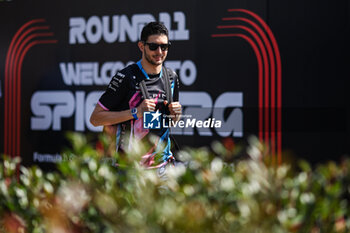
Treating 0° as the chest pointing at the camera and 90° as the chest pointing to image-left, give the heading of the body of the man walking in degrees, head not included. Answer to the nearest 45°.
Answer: approximately 315°
